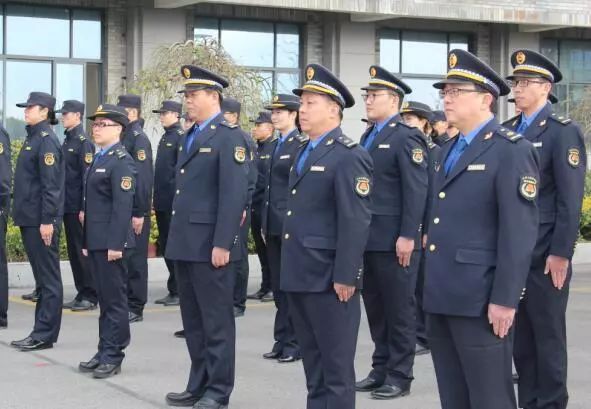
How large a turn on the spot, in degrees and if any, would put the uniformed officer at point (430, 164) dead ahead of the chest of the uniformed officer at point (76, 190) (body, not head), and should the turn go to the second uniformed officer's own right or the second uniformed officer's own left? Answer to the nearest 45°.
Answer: approximately 135° to the second uniformed officer's own left

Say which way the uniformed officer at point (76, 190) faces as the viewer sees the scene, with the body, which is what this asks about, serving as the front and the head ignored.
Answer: to the viewer's left

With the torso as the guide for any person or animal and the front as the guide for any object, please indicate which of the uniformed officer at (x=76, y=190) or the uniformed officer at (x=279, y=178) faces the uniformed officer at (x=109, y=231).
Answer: the uniformed officer at (x=279, y=178)

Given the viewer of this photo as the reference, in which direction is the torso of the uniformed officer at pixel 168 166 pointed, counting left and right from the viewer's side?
facing to the left of the viewer

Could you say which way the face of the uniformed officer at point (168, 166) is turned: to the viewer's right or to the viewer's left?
to the viewer's left

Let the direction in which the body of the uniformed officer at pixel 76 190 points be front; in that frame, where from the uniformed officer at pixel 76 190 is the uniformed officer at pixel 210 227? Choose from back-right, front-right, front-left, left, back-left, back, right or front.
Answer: left

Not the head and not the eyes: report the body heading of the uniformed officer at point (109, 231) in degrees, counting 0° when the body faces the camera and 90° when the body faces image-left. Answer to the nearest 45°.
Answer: approximately 45°

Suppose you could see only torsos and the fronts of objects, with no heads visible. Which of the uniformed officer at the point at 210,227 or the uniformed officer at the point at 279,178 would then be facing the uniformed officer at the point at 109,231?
the uniformed officer at the point at 279,178

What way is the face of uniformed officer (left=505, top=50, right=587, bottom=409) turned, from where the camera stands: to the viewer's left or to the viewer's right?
to the viewer's left
